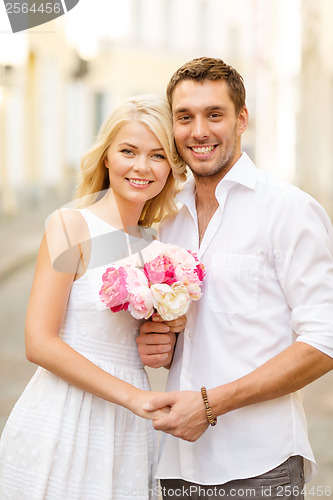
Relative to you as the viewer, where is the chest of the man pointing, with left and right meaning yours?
facing the viewer and to the left of the viewer

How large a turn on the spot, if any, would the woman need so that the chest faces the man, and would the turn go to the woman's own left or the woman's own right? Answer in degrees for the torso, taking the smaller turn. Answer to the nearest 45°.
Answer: approximately 45° to the woman's own left

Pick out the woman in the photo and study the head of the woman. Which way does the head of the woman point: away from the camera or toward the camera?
toward the camera

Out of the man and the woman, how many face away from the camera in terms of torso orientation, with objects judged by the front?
0
